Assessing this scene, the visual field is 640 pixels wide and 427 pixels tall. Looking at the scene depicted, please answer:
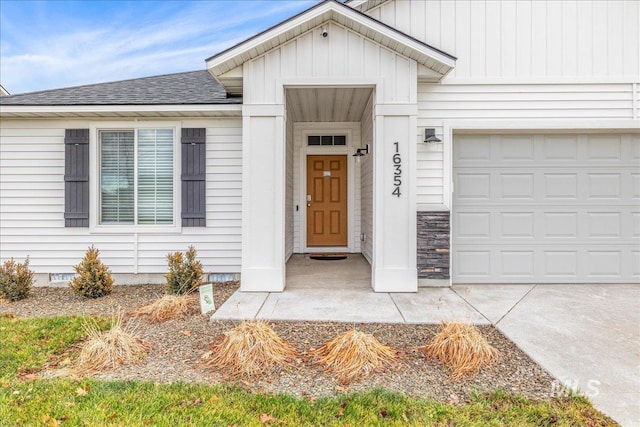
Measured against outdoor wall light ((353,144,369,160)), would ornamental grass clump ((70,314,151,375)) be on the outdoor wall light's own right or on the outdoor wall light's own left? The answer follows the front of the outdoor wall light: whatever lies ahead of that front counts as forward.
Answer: on the outdoor wall light's own left

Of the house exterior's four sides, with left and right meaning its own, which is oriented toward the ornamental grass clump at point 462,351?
front

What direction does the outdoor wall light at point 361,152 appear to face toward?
to the viewer's left

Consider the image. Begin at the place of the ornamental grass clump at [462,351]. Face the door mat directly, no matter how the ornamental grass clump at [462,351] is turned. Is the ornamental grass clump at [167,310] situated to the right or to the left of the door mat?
left

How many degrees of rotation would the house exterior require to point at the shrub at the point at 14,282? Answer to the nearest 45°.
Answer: approximately 90° to its right

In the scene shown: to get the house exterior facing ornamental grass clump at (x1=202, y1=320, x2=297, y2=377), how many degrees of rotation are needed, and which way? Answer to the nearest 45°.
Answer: approximately 45° to its right

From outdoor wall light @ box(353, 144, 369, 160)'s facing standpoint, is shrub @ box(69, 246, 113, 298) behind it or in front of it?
in front

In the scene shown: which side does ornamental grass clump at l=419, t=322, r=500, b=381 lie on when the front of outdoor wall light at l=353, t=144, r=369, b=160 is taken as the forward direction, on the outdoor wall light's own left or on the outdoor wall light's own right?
on the outdoor wall light's own left

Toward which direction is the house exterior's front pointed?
toward the camera
